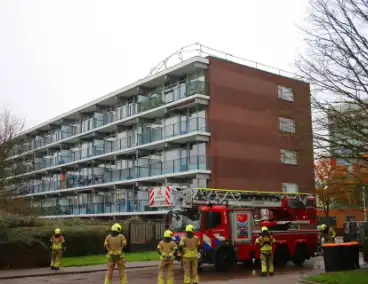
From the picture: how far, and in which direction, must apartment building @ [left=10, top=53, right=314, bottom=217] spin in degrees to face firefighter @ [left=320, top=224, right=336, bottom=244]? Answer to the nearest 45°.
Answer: approximately 45° to its left

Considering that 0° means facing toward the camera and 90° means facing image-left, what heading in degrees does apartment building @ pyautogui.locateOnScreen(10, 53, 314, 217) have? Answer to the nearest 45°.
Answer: approximately 45°

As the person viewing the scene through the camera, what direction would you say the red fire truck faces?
facing the viewer and to the left of the viewer

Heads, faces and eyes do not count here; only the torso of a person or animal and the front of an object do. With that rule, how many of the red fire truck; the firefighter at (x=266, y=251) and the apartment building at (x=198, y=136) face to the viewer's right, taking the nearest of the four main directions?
0

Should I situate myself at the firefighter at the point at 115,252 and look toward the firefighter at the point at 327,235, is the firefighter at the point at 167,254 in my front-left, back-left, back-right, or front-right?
front-right

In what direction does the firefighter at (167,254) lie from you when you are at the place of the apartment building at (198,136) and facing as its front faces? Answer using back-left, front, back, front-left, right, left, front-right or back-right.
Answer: front-left

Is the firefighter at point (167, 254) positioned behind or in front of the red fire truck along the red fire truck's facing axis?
in front

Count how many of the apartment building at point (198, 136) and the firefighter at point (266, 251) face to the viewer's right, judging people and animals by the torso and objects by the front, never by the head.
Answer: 0

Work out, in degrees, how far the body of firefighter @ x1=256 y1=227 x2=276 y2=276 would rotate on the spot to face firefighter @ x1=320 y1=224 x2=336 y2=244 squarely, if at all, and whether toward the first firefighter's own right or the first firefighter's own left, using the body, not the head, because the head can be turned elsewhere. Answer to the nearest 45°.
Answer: approximately 135° to the first firefighter's own left

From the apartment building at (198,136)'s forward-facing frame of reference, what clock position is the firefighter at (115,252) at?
The firefighter is roughly at 11 o'clock from the apartment building.

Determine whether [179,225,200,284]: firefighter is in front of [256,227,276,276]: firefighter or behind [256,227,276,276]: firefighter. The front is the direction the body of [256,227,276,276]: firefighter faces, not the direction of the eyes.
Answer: in front

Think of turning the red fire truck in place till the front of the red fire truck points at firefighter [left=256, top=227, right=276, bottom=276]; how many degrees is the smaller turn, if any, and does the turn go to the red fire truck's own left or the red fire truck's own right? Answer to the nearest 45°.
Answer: approximately 90° to the red fire truck's own left

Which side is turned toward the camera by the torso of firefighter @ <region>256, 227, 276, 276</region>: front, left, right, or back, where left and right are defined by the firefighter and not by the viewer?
front

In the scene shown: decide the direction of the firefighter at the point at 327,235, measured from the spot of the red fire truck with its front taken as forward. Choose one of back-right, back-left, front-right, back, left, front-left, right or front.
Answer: back

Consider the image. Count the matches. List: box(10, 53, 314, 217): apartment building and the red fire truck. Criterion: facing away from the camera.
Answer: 0

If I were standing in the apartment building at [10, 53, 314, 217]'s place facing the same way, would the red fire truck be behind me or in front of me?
in front
